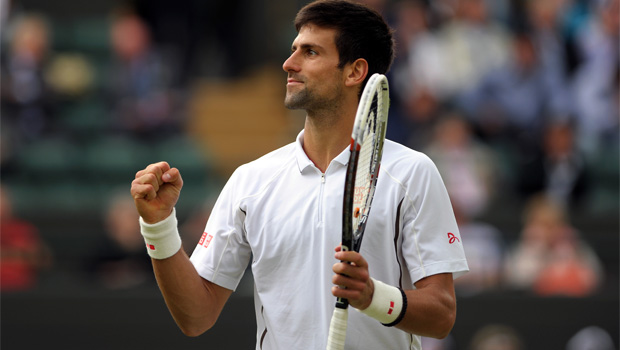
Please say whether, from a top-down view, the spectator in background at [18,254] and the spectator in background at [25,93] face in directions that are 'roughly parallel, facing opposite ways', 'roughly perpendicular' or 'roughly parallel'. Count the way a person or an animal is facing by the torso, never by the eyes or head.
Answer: roughly parallel

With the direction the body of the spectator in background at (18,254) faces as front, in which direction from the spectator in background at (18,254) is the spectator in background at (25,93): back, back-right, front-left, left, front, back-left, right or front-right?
back

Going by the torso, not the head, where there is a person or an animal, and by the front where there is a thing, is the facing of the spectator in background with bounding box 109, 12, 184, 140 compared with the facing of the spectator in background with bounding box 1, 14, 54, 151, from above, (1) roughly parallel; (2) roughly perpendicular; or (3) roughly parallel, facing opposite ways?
roughly parallel

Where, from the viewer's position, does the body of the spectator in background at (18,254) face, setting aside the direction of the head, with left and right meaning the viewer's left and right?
facing the viewer

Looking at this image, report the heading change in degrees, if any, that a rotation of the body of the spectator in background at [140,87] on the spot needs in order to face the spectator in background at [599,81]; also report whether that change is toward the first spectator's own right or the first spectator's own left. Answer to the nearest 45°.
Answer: approximately 90° to the first spectator's own left

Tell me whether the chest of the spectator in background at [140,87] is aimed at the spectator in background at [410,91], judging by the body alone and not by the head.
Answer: no

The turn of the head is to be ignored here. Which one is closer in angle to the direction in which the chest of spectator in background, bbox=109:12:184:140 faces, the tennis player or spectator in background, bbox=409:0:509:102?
the tennis player

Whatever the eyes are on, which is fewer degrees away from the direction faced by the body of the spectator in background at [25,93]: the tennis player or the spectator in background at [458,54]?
the tennis player

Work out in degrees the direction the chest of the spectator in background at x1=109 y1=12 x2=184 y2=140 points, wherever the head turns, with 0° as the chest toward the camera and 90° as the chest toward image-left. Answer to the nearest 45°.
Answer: approximately 0°

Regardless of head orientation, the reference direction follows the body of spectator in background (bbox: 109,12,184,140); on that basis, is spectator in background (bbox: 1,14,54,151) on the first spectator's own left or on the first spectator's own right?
on the first spectator's own right

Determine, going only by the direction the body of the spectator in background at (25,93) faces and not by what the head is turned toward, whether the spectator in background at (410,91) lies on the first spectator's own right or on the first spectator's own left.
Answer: on the first spectator's own left

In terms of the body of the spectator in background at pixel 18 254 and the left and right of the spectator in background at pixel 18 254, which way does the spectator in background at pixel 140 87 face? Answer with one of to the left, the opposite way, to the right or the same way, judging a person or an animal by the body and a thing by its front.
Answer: the same way

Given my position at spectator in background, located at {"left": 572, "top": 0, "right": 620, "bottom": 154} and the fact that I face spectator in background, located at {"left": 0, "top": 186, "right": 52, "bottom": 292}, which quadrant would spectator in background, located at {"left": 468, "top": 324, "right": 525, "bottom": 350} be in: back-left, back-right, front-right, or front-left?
front-left

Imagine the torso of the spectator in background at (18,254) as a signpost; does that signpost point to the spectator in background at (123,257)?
no
